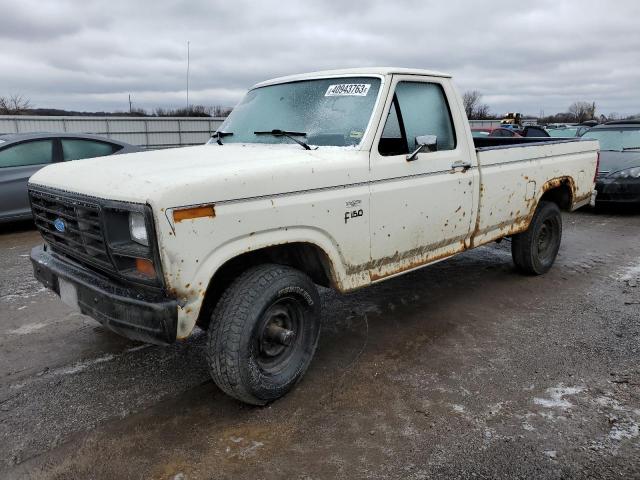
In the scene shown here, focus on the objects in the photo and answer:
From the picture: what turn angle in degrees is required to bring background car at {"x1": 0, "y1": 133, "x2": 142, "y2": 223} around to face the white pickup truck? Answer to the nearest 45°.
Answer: approximately 90° to its left

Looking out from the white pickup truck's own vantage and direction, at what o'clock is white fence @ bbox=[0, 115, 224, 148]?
The white fence is roughly at 4 o'clock from the white pickup truck.

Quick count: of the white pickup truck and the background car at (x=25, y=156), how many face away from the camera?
0

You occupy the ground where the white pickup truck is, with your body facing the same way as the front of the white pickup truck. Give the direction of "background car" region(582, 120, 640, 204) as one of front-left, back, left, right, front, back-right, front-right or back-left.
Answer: back

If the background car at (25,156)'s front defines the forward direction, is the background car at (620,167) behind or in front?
behind

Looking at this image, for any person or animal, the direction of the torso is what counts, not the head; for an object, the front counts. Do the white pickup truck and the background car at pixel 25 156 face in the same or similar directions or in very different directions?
same or similar directions

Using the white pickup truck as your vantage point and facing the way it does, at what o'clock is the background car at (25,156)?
The background car is roughly at 3 o'clock from the white pickup truck.

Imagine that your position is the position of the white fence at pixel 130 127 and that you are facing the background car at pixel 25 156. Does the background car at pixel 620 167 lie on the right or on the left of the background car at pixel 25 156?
left

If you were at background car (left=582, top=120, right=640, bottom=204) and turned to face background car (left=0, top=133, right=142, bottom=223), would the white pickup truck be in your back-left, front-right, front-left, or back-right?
front-left

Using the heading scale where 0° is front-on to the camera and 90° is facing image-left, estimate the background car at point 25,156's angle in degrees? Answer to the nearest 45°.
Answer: approximately 90°

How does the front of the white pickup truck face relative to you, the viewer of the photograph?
facing the viewer and to the left of the viewer

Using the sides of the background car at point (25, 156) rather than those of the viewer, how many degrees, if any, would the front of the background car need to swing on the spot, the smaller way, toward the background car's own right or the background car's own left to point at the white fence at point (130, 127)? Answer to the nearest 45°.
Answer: approximately 90° to the background car's own right
